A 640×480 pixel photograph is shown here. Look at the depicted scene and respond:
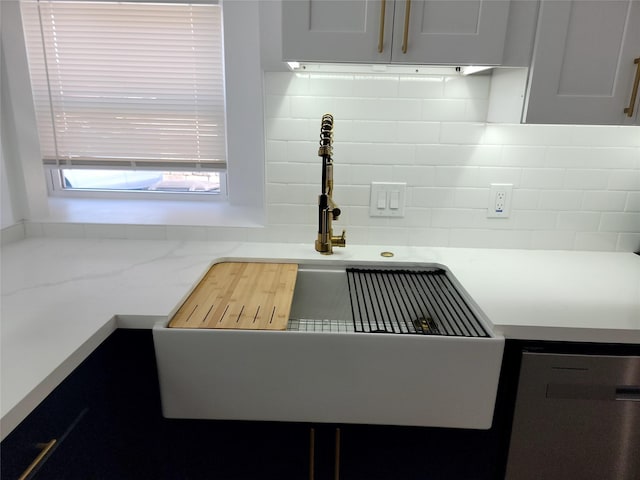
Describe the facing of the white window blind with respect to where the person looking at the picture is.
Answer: facing the viewer

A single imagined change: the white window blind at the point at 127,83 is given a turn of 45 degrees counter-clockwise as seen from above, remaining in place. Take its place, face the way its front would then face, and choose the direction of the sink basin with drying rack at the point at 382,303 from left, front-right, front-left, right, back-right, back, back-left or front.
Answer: front

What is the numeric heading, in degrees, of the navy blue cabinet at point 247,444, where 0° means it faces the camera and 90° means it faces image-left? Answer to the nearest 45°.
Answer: approximately 0°

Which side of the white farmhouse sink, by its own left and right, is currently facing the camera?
front

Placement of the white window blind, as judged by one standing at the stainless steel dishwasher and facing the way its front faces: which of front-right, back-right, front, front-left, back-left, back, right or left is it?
right

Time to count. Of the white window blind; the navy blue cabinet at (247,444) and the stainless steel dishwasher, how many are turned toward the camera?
3

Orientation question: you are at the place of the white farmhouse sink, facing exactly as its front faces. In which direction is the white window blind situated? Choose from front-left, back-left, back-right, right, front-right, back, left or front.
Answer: back-right

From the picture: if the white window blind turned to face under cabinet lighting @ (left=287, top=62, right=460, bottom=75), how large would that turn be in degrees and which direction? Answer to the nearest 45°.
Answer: approximately 45° to its left

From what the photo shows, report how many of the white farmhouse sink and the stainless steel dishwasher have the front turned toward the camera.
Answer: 2

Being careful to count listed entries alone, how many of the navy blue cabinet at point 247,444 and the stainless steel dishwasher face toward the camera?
2

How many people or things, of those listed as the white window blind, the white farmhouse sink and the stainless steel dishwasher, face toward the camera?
3

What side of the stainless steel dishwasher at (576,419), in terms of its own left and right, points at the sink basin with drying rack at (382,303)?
right

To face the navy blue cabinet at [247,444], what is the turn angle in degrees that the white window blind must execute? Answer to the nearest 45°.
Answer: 0° — it already faces it

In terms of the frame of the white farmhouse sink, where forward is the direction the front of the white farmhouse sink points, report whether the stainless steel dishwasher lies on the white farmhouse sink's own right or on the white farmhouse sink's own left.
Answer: on the white farmhouse sink's own left
